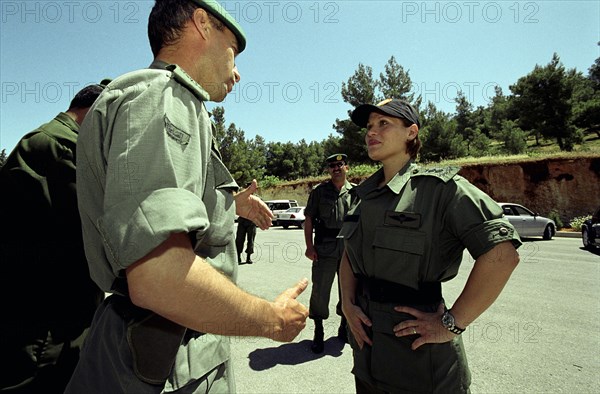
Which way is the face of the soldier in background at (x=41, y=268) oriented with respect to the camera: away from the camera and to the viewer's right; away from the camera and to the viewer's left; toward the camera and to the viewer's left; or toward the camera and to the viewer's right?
away from the camera and to the viewer's right

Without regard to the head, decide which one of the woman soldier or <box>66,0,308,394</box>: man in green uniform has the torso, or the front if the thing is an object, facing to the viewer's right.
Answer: the man in green uniform

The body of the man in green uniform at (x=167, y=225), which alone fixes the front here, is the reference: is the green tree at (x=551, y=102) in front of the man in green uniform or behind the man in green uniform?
in front

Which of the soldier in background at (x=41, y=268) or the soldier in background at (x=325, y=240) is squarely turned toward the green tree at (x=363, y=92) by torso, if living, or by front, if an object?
the soldier in background at (x=41, y=268)

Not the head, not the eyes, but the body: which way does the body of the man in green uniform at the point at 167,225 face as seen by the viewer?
to the viewer's right

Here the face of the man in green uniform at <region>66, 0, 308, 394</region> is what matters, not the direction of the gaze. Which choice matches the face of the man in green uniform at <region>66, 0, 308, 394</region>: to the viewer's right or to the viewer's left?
to the viewer's right

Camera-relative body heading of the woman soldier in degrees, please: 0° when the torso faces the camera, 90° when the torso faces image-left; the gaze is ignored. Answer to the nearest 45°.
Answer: approximately 45°

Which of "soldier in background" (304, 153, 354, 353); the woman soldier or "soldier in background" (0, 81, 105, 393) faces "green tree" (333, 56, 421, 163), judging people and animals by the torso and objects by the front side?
"soldier in background" (0, 81, 105, 393)

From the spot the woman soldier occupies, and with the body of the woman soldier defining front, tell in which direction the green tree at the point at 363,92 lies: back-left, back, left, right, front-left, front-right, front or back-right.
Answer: back-right

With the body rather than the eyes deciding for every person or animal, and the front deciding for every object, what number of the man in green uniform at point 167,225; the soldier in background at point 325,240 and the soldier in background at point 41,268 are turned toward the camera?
1
